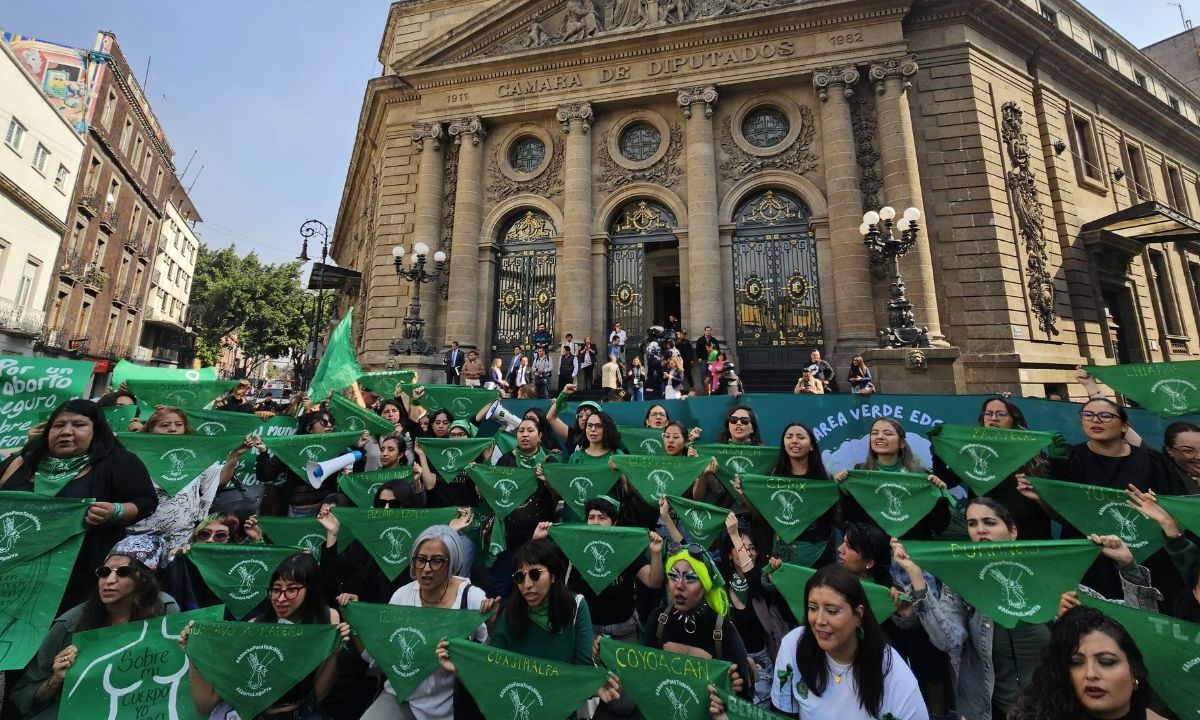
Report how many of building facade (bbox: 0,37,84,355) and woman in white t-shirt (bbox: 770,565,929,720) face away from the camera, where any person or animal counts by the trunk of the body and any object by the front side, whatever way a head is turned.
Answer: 0

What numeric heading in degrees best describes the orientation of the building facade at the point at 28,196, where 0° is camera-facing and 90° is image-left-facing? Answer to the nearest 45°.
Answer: approximately 315°

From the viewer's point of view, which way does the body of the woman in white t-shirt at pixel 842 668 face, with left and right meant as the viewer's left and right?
facing the viewer and to the left of the viewer

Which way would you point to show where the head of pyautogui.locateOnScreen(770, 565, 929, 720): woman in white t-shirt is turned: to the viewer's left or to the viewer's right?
to the viewer's left

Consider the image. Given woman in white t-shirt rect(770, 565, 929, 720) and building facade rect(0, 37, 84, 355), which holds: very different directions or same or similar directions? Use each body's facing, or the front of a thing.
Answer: very different directions

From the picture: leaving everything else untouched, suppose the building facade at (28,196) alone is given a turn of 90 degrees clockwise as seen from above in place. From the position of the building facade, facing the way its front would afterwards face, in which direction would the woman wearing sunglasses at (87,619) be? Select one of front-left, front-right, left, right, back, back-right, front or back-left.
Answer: front-left

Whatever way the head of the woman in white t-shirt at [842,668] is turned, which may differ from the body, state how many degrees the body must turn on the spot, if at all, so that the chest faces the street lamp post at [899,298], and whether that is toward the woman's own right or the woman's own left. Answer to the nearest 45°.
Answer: approximately 135° to the woman's own right

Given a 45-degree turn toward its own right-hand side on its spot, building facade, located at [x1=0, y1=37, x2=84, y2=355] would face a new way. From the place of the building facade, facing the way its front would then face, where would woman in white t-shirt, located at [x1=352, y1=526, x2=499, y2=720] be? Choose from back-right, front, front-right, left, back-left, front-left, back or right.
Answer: front
